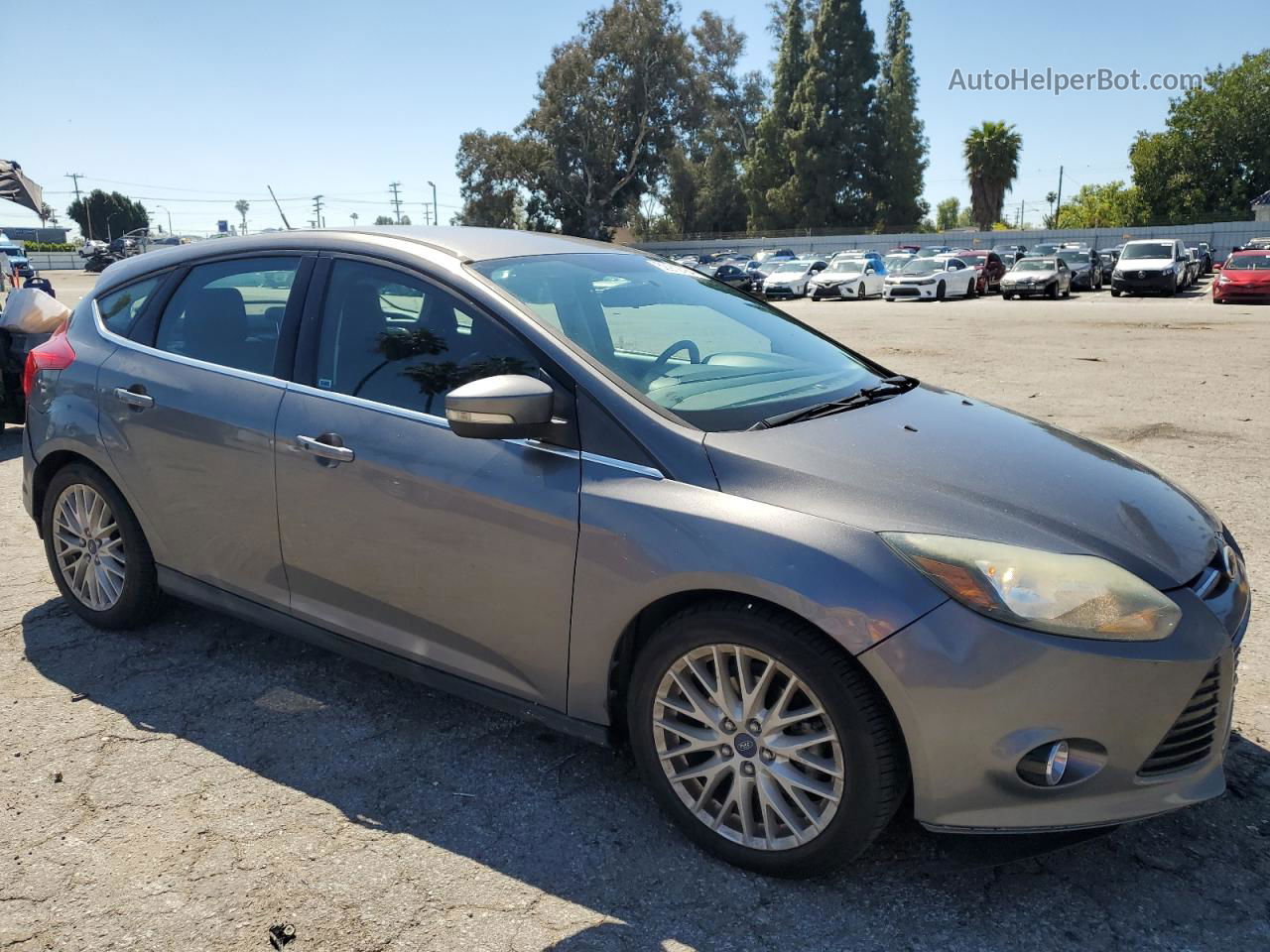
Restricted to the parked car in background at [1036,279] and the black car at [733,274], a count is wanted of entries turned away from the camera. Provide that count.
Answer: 0

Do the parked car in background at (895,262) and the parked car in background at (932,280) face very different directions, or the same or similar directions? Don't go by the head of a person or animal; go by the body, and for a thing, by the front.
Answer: same or similar directions

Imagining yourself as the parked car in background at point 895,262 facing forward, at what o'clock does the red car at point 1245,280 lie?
The red car is roughly at 9 o'clock from the parked car in background.

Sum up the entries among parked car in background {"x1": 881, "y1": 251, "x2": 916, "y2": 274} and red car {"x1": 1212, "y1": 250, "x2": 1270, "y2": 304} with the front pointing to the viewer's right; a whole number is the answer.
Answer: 0

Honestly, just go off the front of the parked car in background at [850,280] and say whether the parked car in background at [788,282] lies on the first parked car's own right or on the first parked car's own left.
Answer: on the first parked car's own right

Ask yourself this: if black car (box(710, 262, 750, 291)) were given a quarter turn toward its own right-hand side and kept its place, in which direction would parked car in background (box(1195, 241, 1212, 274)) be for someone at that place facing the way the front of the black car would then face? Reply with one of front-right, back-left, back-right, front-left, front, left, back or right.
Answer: back-right

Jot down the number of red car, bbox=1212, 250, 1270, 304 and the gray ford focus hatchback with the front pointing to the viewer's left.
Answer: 0

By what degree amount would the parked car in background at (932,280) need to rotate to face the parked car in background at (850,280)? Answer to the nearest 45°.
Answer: approximately 90° to its right

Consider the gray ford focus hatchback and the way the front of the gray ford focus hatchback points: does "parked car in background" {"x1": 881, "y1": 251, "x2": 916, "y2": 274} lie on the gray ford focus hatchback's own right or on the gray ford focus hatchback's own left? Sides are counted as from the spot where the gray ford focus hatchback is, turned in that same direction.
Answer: on the gray ford focus hatchback's own left

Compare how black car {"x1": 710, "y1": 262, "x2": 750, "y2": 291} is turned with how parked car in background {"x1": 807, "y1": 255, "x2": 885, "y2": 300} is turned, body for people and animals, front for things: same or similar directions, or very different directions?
same or similar directions

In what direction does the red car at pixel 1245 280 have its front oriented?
toward the camera

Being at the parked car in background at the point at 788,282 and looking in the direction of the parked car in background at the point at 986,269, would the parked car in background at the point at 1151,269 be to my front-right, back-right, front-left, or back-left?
front-right

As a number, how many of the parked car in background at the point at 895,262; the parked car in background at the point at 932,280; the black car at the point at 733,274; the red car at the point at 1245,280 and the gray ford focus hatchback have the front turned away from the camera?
0

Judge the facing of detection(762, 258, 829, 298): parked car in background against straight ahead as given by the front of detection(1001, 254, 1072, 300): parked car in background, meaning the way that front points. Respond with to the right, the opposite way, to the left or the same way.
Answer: the same way

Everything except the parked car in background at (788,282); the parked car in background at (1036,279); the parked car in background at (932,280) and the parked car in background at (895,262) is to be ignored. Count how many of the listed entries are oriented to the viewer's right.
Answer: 0
